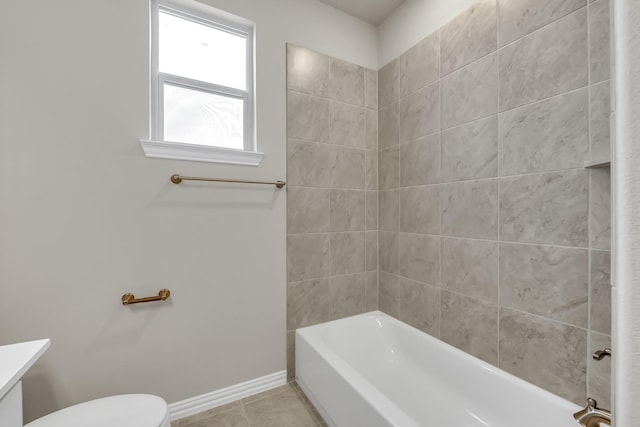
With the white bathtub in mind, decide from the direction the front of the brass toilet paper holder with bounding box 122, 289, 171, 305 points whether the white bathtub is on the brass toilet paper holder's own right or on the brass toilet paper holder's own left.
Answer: on the brass toilet paper holder's own left

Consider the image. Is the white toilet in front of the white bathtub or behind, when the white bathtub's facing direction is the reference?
in front

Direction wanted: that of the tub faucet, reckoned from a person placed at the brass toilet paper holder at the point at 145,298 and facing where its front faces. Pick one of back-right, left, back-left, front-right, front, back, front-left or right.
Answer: front-left

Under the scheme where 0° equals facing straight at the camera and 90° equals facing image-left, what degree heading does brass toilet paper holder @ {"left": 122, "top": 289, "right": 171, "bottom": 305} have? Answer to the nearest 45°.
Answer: approximately 0°

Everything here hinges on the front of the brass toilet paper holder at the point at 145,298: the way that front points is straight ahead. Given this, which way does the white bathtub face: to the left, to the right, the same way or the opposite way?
to the right

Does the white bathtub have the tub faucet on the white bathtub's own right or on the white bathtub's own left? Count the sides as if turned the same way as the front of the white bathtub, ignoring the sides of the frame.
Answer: on the white bathtub's own left
